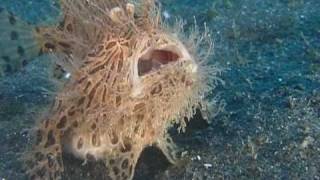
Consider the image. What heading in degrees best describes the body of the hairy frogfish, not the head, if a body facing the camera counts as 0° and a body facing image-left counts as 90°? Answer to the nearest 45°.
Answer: approximately 315°
